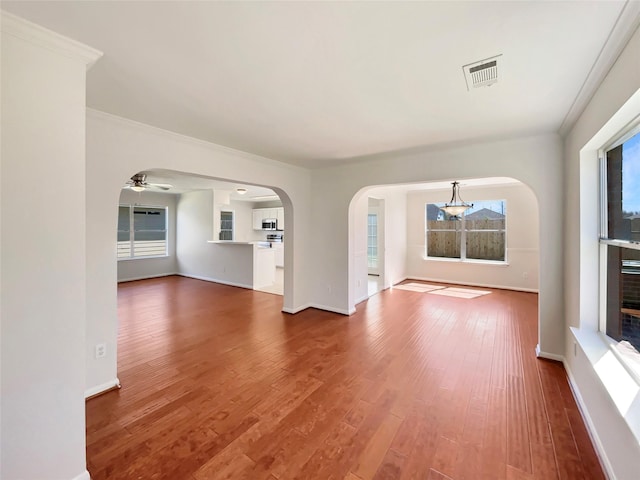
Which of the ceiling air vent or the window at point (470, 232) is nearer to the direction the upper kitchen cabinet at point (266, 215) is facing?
the ceiling air vent

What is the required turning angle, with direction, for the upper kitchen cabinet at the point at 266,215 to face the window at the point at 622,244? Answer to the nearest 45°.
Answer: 0° — it already faces it

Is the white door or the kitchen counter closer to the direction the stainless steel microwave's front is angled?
the kitchen counter

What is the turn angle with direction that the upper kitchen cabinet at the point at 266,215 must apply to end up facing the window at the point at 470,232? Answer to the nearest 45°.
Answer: approximately 45° to its left

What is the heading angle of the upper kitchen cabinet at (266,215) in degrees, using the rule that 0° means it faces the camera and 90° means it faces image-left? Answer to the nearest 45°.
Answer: approximately 0°

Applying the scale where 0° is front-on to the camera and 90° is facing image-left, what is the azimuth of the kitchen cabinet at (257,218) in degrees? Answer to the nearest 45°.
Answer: approximately 0°
